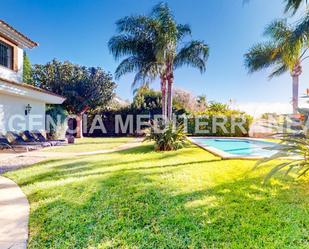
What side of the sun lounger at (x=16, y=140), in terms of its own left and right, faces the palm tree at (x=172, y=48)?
front

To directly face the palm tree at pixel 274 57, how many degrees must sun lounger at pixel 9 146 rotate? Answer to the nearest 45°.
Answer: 0° — it already faces it

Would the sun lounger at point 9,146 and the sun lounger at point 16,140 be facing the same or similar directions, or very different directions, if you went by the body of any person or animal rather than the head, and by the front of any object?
same or similar directions

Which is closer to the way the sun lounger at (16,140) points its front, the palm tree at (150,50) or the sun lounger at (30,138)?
the palm tree

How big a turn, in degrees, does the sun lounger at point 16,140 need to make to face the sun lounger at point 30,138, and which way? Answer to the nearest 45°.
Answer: approximately 45° to its left

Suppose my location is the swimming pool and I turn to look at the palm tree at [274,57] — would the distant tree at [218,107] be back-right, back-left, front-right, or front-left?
front-left

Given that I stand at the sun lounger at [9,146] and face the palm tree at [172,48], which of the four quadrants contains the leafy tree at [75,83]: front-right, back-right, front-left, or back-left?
front-left

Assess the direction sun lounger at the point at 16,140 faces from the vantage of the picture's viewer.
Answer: facing to the right of the viewer

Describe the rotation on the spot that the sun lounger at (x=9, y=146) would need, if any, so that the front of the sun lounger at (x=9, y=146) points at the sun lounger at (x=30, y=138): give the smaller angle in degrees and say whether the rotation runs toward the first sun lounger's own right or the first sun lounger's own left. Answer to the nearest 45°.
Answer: approximately 45° to the first sun lounger's own left

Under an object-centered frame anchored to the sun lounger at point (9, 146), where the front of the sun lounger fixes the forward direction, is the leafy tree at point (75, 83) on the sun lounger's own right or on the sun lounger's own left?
on the sun lounger's own left

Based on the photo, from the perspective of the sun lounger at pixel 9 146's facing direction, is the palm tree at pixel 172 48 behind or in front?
in front

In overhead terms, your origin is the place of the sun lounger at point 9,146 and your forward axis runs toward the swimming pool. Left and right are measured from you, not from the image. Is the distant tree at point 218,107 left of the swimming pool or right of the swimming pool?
left

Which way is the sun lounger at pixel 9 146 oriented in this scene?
to the viewer's right

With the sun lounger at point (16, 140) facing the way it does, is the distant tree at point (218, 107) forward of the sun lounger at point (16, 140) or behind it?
forward
